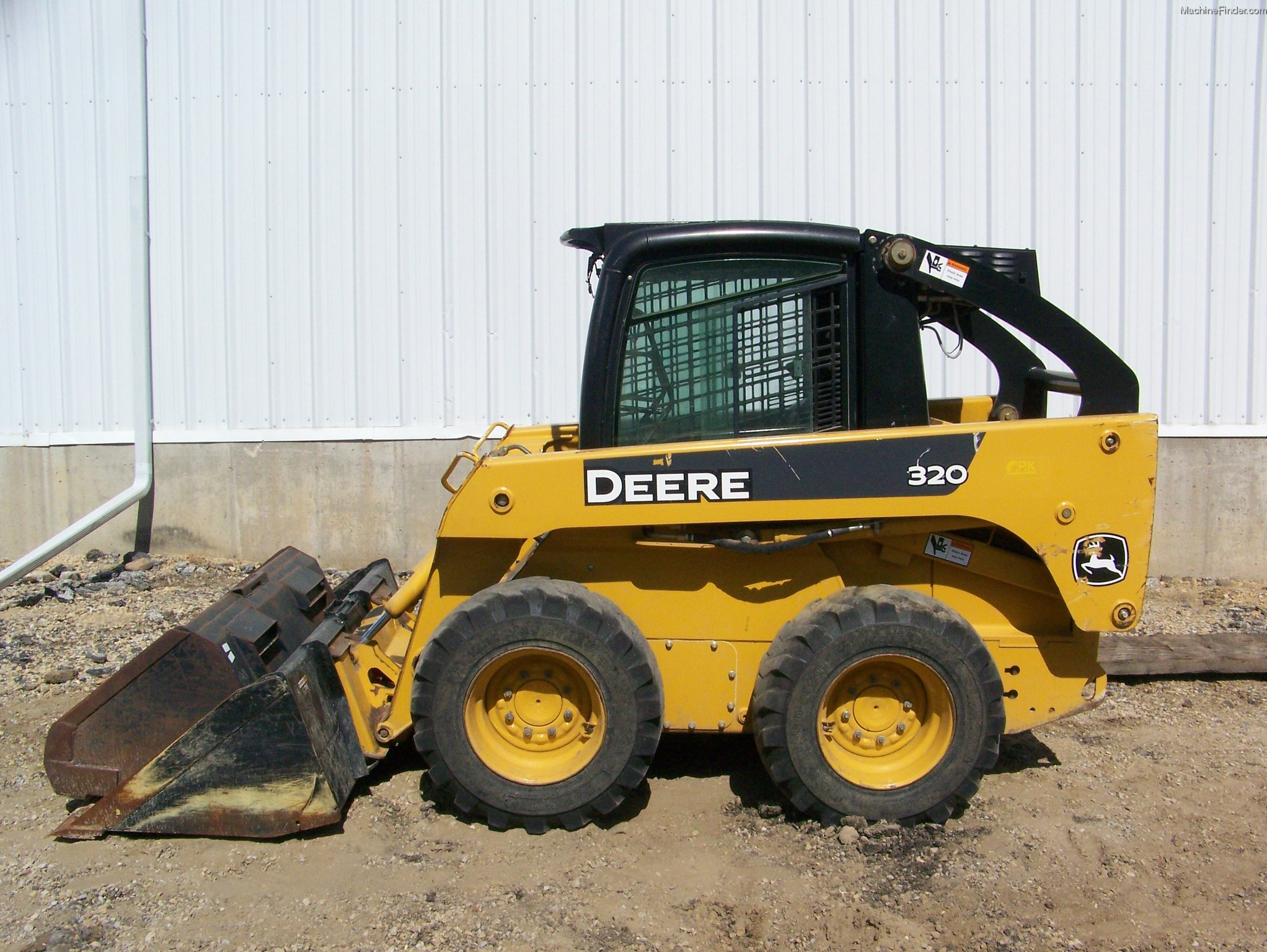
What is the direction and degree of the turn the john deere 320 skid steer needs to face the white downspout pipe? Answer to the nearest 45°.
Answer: approximately 45° to its right

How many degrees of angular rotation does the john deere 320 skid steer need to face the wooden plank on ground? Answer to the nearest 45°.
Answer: approximately 135° to its right

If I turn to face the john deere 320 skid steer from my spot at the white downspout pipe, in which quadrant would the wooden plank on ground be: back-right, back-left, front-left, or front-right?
front-left

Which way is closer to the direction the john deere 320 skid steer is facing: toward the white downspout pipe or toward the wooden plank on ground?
the white downspout pipe

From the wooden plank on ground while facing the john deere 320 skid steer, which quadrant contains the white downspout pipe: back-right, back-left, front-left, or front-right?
front-right

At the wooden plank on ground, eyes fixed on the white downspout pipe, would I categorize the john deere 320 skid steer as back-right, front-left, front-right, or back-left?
front-left

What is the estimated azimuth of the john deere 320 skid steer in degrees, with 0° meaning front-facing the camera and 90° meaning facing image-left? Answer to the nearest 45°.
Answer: approximately 90°
